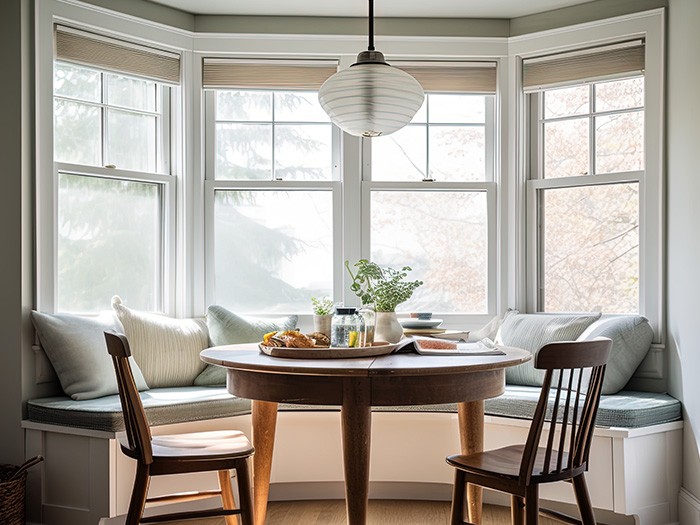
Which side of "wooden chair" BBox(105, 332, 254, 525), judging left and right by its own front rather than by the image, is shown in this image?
right

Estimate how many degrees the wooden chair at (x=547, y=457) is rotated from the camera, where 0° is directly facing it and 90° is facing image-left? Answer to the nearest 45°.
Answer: approximately 135°

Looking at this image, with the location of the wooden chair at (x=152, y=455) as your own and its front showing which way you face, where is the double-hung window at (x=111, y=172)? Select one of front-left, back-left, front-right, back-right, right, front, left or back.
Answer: left

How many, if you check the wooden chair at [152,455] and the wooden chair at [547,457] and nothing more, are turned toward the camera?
0

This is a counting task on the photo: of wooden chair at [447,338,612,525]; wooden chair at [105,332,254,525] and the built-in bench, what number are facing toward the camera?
1

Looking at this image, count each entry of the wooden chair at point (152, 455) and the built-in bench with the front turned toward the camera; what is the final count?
1

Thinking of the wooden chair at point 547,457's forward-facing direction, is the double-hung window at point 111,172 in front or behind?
in front

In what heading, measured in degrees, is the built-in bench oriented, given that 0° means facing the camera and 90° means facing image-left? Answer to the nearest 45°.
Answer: approximately 0°

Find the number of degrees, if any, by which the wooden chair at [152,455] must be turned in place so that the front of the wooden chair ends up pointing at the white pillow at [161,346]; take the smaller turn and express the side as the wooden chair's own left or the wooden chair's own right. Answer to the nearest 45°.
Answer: approximately 90° to the wooden chair's own left
